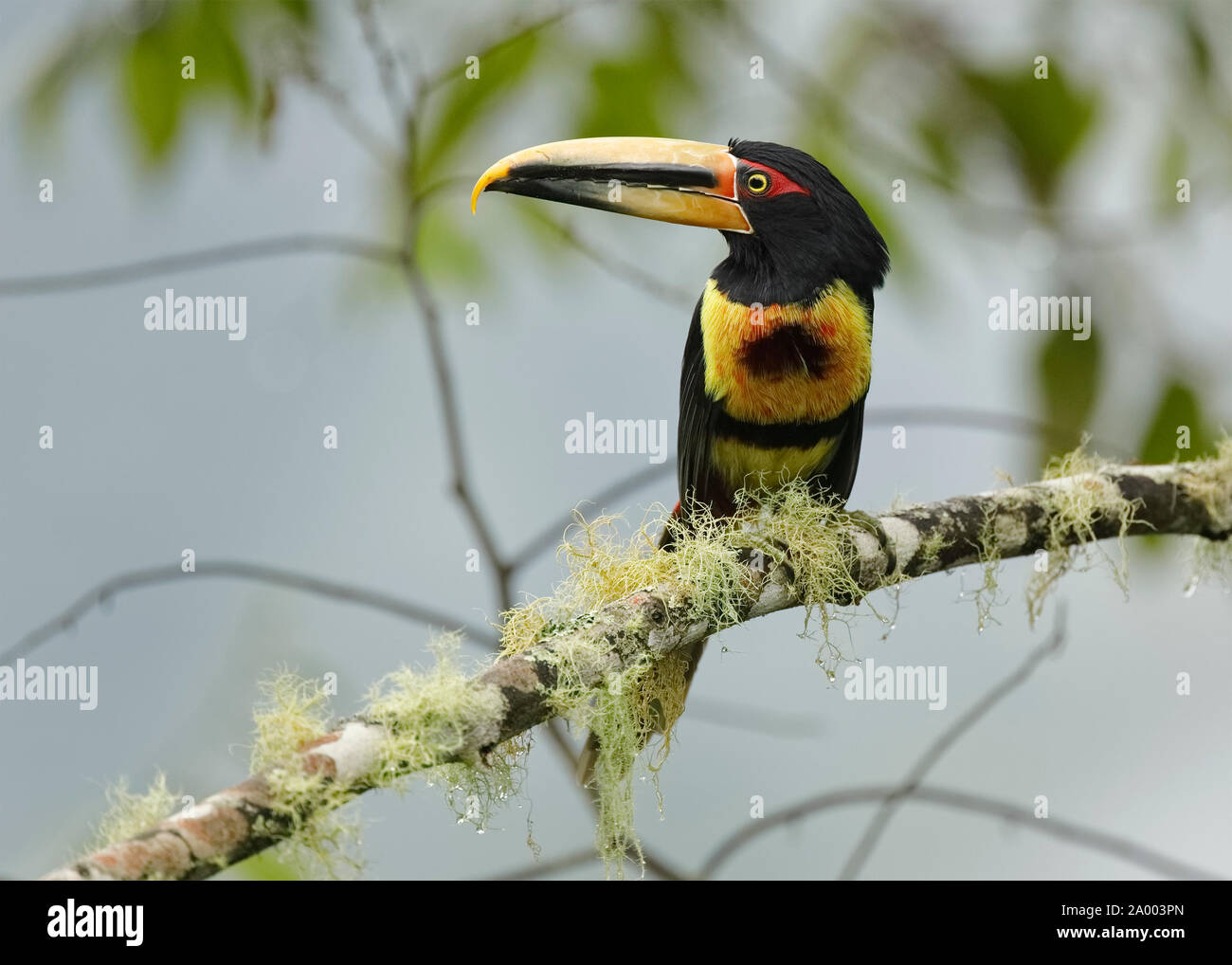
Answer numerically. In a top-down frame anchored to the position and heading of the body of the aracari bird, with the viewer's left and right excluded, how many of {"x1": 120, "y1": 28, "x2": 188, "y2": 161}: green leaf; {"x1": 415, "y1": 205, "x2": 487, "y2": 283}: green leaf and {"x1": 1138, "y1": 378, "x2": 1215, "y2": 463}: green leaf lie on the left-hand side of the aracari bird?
1

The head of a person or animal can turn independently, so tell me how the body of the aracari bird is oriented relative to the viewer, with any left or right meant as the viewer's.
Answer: facing the viewer

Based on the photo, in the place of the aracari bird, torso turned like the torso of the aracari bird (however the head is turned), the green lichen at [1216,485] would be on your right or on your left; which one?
on your left

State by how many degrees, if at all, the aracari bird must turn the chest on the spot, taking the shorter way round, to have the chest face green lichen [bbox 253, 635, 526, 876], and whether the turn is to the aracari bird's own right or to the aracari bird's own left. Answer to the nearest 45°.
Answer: approximately 45° to the aracari bird's own right

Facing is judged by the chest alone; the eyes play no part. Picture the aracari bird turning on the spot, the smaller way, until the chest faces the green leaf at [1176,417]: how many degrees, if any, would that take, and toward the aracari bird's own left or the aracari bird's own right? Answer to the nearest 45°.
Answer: approximately 90° to the aracari bird's own left
